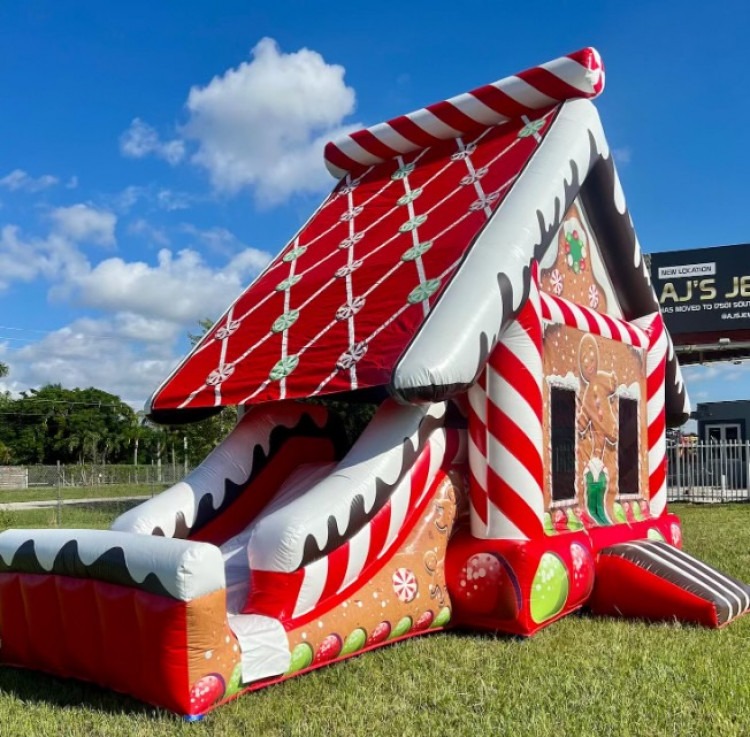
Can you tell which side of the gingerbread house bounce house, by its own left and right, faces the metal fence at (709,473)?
left

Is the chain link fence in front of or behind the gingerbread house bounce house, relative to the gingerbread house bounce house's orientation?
behind

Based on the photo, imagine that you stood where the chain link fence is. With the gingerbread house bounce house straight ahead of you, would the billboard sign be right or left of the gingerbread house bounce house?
left

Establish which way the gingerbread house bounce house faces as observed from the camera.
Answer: facing the viewer and to the right of the viewer
